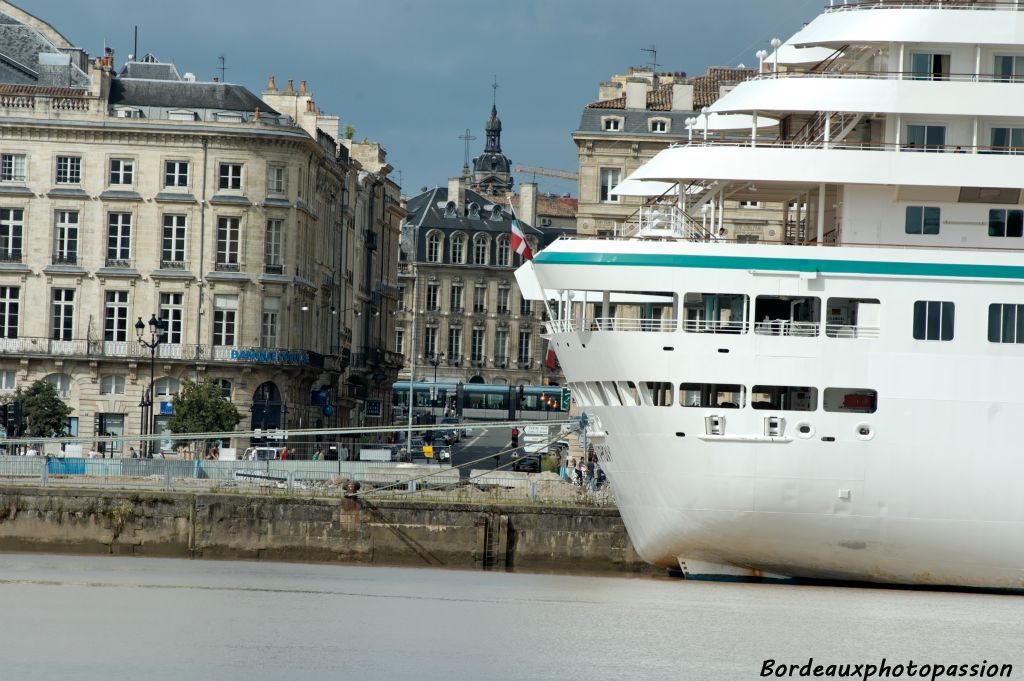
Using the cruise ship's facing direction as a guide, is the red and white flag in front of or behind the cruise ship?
behind

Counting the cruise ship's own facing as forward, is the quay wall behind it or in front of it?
behind

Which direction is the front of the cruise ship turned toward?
to the viewer's right
